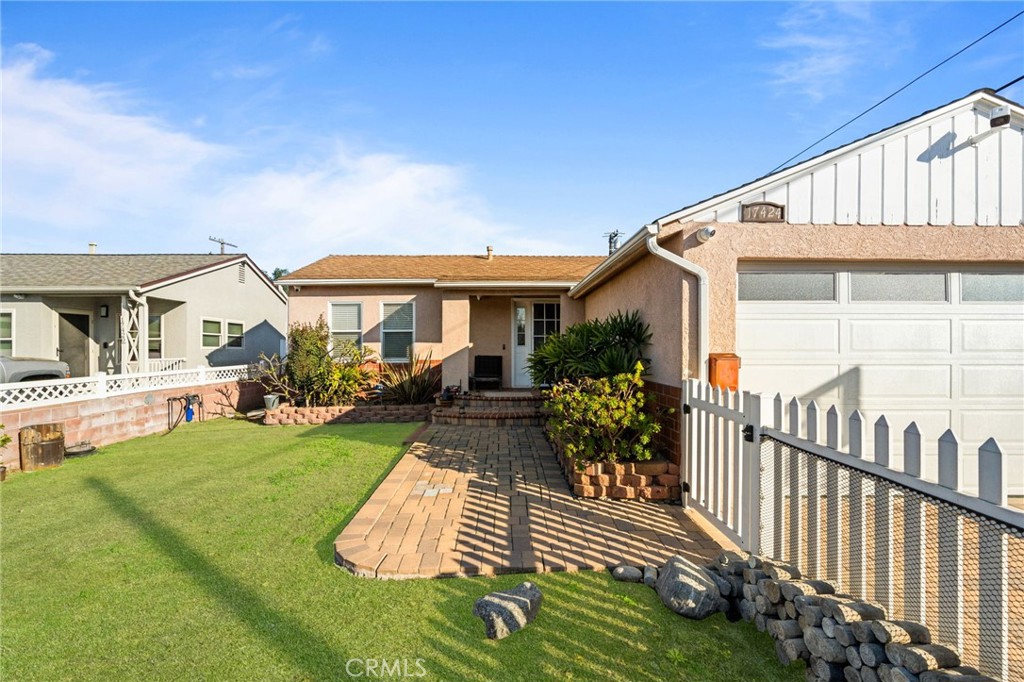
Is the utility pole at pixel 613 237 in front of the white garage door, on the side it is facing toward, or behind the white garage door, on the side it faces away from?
behind

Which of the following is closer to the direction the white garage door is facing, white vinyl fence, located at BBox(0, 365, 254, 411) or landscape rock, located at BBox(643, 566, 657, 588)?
the landscape rock

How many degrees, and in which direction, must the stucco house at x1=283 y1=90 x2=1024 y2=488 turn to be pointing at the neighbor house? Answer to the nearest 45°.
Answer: approximately 90° to its right

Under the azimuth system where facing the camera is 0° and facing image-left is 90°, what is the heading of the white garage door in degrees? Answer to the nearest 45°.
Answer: approximately 0°

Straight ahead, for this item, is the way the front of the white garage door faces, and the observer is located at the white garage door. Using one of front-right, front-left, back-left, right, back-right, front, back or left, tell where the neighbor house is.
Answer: right

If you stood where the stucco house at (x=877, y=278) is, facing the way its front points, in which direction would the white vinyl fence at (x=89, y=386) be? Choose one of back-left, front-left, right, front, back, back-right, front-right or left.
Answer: right

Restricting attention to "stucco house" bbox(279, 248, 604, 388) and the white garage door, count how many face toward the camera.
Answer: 2
